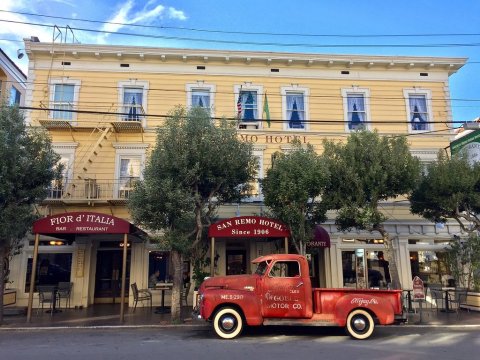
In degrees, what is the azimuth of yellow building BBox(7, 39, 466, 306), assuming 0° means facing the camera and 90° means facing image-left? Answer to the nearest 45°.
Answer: approximately 0°

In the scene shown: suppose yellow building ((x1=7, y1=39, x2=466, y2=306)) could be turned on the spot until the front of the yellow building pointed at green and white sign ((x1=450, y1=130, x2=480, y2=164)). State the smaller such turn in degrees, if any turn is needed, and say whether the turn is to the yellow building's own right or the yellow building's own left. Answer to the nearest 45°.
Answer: approximately 90° to the yellow building's own left

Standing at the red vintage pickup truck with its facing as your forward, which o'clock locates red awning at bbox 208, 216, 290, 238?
The red awning is roughly at 2 o'clock from the red vintage pickup truck.

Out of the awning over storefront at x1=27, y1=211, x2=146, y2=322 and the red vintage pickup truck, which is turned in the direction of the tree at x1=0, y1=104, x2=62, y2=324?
the red vintage pickup truck

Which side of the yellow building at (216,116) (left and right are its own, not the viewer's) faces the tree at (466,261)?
left

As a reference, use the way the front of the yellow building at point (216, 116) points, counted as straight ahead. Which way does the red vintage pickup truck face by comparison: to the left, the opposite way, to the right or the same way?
to the right

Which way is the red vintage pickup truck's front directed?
to the viewer's left

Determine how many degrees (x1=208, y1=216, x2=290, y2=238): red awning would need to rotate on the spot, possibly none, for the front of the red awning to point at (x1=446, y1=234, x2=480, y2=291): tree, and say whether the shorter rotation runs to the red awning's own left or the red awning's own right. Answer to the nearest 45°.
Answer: approximately 90° to the red awning's own left

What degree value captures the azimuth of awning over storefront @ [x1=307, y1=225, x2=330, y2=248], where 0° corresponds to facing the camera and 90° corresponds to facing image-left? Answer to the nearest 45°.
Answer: approximately 0°
